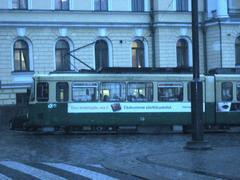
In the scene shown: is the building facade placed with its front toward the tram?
yes

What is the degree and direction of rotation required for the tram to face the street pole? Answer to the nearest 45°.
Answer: approximately 90° to its left

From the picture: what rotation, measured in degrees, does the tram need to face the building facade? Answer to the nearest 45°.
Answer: approximately 90° to its right

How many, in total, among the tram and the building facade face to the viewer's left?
1

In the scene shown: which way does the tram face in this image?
to the viewer's left

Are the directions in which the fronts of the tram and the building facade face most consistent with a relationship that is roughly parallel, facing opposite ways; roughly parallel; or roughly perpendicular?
roughly perpendicular
